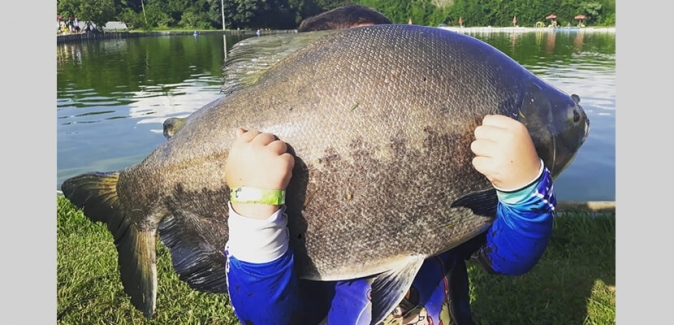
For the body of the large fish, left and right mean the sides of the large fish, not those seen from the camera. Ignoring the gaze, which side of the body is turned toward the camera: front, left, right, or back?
right

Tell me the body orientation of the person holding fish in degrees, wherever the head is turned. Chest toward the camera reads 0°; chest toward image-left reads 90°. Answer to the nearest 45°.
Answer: approximately 0°
